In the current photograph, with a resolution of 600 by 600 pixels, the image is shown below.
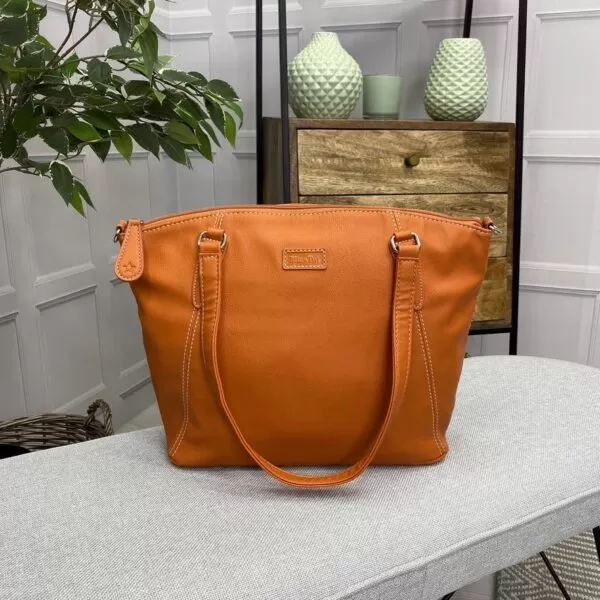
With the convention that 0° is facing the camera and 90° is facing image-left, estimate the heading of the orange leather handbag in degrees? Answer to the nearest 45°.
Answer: approximately 0°

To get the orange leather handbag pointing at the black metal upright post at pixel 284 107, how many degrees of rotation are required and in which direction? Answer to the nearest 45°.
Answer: approximately 180°

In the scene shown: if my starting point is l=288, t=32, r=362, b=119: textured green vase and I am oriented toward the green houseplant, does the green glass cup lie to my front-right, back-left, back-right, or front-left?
back-left

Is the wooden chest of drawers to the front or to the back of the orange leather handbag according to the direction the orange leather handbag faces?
to the back

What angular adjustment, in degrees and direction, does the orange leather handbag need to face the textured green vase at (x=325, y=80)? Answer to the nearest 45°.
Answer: approximately 180°

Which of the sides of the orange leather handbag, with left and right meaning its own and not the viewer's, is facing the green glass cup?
back

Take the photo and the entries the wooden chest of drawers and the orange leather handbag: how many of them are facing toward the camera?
2
